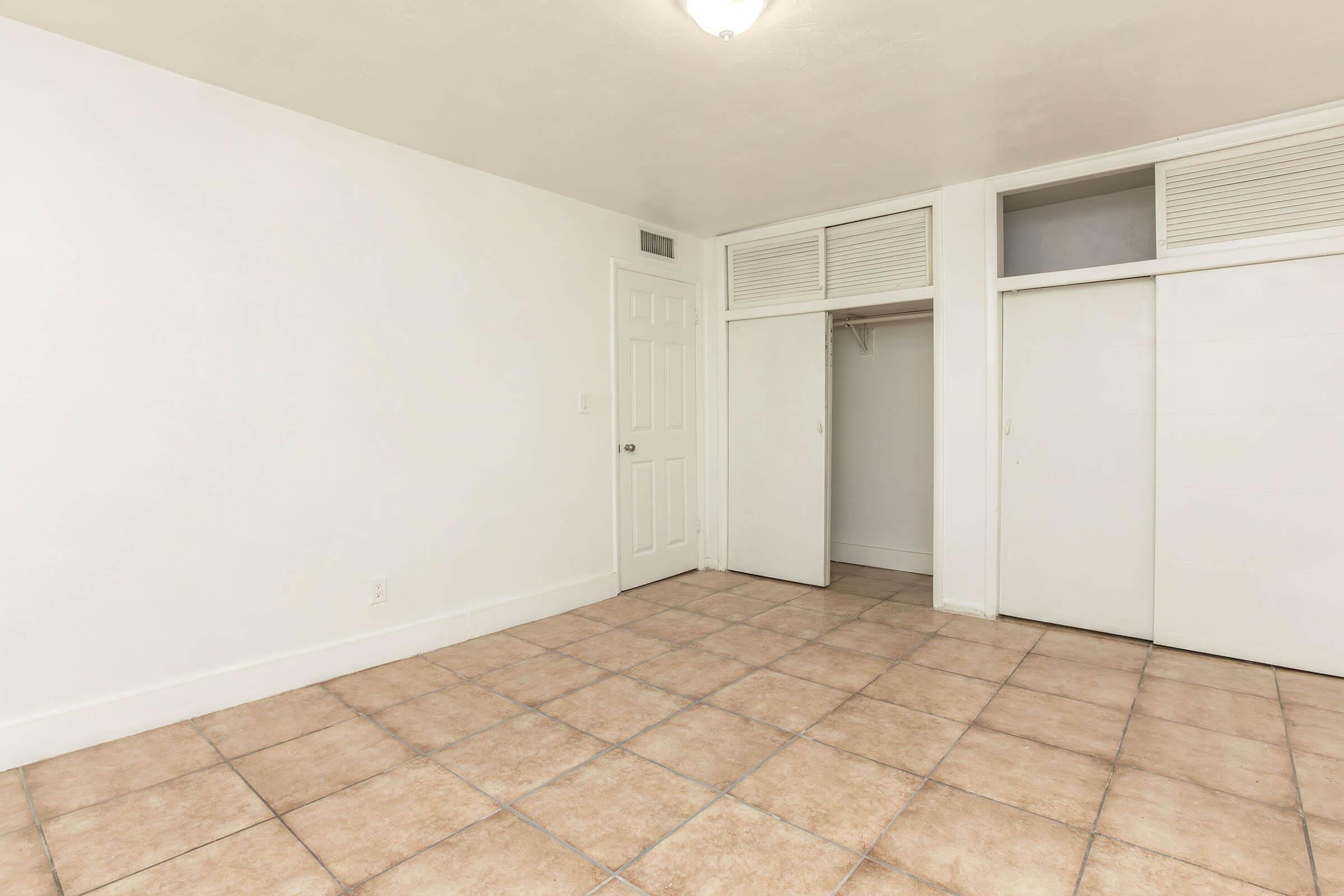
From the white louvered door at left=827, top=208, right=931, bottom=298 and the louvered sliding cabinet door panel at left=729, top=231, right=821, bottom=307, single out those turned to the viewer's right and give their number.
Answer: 0

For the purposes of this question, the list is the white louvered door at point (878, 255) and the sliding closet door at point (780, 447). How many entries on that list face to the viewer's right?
0

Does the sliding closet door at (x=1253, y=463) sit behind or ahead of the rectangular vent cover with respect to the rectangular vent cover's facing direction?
ahead

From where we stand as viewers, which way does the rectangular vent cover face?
facing the viewer and to the right of the viewer

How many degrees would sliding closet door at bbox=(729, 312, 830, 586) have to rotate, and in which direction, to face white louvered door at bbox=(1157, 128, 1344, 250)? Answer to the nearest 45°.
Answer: approximately 90° to its left

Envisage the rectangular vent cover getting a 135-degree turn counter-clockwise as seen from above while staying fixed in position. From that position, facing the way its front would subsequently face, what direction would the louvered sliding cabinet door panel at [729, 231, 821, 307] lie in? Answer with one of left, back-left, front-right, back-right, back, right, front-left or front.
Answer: right

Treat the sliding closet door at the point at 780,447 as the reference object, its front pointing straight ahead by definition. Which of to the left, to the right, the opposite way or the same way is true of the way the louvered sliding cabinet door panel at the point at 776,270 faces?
the same way

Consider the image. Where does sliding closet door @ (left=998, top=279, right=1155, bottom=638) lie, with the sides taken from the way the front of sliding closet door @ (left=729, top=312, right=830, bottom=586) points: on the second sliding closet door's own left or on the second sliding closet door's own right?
on the second sliding closet door's own left

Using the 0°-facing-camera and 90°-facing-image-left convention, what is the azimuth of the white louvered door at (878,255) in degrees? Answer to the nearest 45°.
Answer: approximately 45°

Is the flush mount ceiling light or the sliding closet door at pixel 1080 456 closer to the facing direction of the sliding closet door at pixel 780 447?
the flush mount ceiling light

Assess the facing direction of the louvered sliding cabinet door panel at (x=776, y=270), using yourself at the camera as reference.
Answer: facing the viewer and to the left of the viewer

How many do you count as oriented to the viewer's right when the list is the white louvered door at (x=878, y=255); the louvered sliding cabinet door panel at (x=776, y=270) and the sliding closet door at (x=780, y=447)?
0
